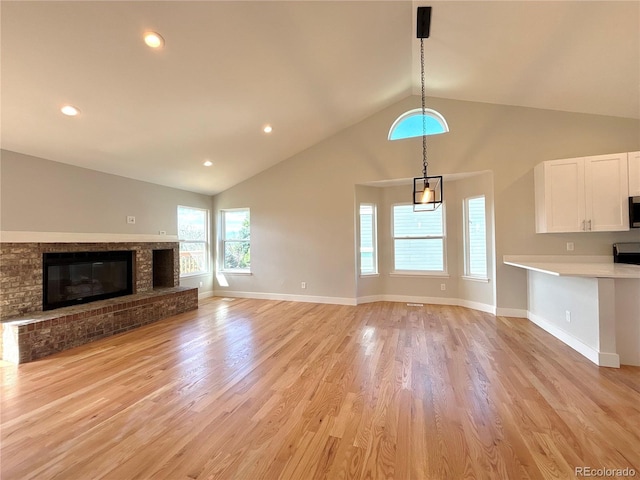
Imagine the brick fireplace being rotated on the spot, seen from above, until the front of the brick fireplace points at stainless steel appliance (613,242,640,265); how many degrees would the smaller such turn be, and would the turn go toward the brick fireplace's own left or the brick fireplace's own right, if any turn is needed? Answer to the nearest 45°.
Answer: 0° — it already faces it

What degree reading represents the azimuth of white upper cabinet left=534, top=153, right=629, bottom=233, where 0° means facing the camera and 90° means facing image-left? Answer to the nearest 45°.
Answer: approximately 0°

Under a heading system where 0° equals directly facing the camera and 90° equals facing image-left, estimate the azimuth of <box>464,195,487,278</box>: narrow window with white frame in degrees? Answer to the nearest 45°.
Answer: approximately 45°

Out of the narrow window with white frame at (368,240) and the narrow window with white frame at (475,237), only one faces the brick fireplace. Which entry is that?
the narrow window with white frame at (475,237)

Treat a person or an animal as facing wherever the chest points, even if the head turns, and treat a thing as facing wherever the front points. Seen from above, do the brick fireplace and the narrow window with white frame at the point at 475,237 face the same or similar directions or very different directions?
very different directions

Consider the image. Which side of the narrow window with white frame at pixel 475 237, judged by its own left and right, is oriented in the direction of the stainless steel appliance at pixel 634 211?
left
